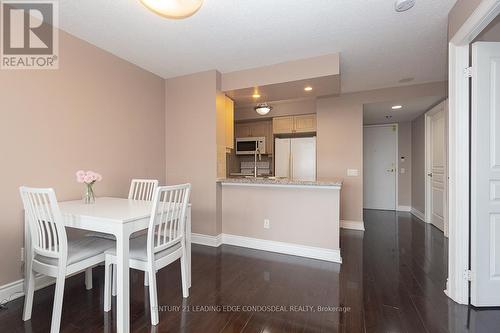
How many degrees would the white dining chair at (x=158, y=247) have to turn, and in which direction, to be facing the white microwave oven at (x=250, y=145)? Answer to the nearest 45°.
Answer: approximately 90° to its right

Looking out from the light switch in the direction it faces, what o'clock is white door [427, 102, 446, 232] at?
The white door is roughly at 8 o'clock from the light switch.

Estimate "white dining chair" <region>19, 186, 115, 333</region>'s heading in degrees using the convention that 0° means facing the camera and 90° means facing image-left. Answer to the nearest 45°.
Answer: approximately 225°

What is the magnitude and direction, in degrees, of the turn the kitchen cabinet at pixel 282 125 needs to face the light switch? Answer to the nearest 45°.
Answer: approximately 45° to its left

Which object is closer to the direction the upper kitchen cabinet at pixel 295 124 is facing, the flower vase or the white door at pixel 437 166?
the flower vase

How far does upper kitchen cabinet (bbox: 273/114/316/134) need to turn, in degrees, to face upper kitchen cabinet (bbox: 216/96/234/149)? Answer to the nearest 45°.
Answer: approximately 45° to its right

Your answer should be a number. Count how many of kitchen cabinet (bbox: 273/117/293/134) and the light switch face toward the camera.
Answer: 2

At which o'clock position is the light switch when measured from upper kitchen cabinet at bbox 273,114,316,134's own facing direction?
The light switch is roughly at 10 o'clock from the upper kitchen cabinet.

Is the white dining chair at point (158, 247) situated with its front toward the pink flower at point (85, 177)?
yes

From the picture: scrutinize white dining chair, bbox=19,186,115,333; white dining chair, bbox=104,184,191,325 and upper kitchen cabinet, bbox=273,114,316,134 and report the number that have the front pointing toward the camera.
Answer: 1

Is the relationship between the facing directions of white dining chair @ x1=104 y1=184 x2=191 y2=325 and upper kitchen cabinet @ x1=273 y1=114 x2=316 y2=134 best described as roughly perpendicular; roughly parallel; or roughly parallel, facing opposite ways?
roughly perpendicular

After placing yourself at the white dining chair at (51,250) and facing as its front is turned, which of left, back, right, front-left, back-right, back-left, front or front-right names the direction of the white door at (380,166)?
front-right

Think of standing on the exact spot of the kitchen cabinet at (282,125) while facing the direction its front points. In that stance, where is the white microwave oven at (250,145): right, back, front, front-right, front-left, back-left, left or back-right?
right

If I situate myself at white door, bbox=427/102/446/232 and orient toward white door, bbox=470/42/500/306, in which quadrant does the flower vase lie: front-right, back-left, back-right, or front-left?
front-right

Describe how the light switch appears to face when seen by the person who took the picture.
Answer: facing the viewer

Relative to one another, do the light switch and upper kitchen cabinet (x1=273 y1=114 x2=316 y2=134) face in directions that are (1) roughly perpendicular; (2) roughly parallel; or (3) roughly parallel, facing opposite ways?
roughly parallel
